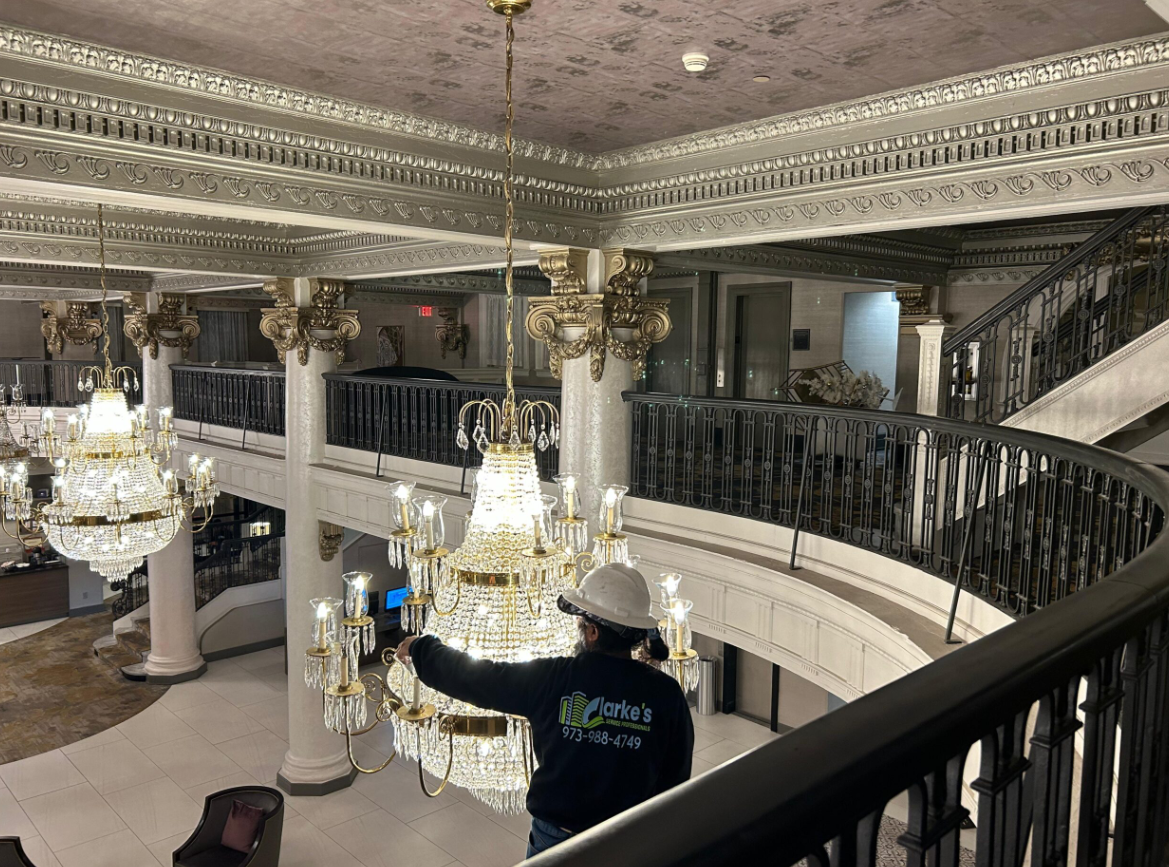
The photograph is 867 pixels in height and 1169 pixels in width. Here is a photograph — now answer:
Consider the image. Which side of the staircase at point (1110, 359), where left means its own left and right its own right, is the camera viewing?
left

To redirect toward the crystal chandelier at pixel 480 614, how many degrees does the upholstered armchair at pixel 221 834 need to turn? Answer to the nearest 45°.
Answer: approximately 45° to its left

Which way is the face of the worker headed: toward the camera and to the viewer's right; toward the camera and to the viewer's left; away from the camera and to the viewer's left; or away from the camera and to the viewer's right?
away from the camera and to the viewer's left

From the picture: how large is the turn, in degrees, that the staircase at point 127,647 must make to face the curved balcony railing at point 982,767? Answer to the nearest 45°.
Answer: approximately 45° to its left

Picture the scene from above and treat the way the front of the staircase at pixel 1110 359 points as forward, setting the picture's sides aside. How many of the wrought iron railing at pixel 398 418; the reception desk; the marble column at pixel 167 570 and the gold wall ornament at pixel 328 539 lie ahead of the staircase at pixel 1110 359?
4

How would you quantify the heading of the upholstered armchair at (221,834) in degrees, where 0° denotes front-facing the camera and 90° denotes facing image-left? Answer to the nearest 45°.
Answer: approximately 45°

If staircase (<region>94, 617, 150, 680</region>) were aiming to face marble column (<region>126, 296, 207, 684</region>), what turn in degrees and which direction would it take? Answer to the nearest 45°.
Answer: approximately 45° to its left

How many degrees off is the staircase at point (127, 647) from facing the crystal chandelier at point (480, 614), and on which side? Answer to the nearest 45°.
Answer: approximately 45° to its left

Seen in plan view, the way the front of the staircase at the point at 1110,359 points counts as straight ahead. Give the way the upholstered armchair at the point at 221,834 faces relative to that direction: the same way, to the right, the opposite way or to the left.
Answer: to the left

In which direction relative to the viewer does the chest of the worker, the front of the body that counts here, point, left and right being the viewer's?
facing away from the viewer and to the left of the viewer

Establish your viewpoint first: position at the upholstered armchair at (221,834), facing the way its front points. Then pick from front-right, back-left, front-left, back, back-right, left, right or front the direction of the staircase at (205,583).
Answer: back-right

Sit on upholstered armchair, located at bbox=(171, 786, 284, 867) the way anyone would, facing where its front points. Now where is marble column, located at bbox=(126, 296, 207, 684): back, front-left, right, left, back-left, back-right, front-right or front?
back-right

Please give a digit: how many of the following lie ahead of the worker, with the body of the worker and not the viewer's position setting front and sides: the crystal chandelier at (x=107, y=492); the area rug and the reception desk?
3
